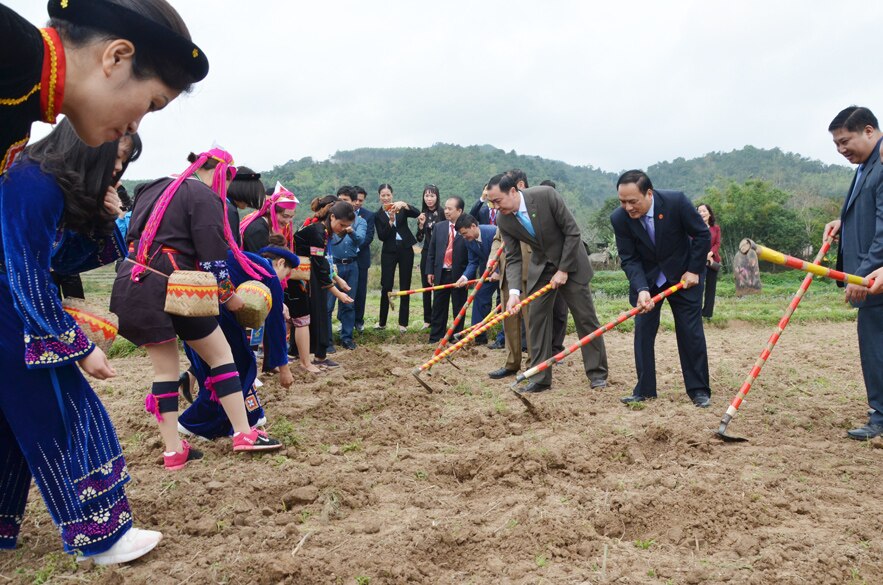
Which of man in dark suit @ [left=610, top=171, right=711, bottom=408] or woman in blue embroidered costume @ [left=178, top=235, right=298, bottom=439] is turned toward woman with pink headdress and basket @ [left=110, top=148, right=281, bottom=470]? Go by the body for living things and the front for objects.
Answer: the man in dark suit

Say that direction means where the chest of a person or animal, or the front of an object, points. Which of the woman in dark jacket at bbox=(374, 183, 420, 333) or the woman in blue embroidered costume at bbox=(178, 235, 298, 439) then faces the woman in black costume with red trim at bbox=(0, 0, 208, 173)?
the woman in dark jacket

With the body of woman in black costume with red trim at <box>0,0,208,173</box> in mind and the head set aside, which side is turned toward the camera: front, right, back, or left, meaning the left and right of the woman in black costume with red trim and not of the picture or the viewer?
right

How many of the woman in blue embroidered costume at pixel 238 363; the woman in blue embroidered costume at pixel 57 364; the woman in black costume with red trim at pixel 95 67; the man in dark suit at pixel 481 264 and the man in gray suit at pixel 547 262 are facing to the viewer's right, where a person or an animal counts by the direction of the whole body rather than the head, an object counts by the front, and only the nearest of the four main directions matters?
3

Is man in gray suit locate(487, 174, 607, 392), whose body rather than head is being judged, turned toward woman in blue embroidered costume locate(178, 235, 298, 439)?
yes

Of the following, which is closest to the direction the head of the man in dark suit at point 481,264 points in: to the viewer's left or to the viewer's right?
to the viewer's left

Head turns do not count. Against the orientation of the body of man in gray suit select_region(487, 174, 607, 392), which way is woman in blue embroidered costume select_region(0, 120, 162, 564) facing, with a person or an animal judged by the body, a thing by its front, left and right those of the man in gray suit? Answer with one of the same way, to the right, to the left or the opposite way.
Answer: the opposite way

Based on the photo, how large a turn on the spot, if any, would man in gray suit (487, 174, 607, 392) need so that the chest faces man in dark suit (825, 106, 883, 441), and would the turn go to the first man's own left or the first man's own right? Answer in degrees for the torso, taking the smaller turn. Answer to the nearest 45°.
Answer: approximately 90° to the first man's own left

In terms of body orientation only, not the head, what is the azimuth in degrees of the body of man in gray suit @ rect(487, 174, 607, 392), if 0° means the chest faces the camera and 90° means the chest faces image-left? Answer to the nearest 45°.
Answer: approximately 45°

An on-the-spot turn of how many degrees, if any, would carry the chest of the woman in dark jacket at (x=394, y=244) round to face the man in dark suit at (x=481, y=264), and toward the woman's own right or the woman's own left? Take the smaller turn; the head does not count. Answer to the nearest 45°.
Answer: approximately 45° to the woman's own left

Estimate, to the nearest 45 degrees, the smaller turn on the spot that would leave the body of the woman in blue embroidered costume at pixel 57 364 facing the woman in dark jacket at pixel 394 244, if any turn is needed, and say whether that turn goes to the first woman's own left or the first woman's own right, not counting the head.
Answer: approximately 45° to the first woman's own left
